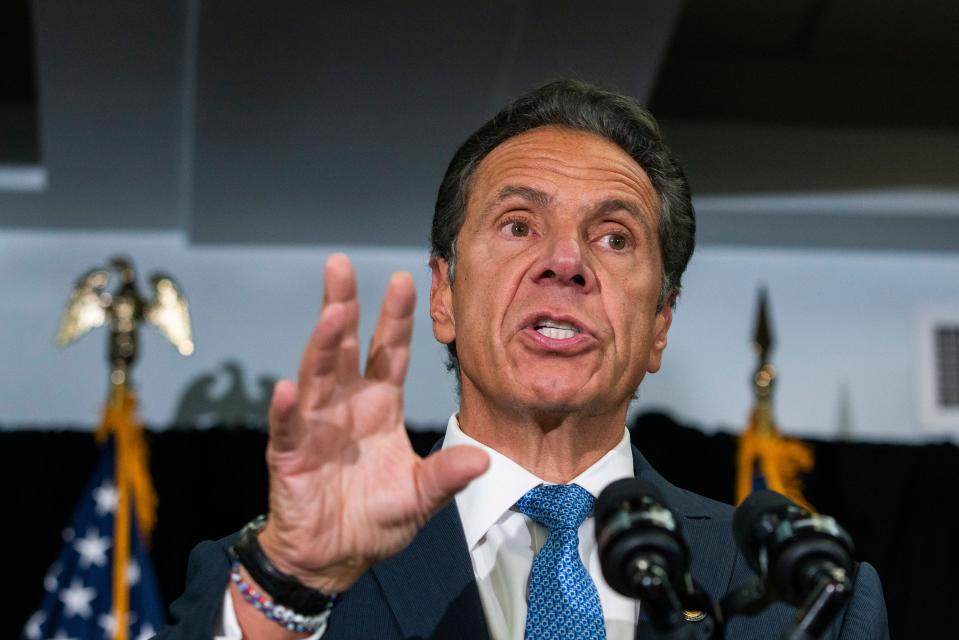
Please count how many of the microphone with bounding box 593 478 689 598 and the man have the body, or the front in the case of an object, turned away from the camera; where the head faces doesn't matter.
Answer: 1

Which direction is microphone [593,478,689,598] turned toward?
away from the camera

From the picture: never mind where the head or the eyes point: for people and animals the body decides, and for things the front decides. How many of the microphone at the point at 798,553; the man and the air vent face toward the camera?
2

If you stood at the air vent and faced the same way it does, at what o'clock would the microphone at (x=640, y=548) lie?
The microphone is roughly at 12 o'clock from the air vent.

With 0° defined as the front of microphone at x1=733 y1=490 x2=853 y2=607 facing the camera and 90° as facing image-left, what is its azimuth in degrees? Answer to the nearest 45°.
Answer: approximately 135°

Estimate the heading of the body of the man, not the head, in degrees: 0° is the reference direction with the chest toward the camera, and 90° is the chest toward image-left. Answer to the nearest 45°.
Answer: approximately 0°

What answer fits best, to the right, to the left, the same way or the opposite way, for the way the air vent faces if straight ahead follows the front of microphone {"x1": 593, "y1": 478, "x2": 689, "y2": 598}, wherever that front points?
the opposite way
